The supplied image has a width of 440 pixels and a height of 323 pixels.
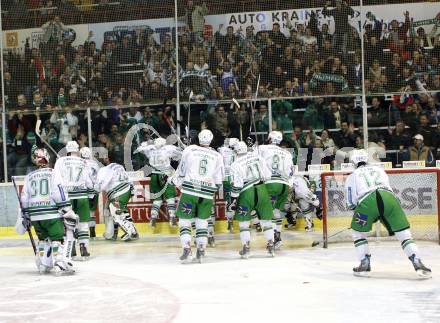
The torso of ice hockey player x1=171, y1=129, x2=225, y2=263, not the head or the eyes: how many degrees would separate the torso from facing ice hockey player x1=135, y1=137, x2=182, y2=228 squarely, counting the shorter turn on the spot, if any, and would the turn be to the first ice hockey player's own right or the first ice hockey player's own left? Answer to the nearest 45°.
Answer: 0° — they already face them

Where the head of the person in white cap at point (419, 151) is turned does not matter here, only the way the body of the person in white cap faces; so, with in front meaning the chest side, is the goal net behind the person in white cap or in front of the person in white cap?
in front

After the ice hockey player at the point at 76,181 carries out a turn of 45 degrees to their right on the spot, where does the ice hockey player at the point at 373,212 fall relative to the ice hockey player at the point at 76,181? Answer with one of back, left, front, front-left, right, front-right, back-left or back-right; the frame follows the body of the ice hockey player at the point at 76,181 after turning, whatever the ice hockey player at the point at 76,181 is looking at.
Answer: right

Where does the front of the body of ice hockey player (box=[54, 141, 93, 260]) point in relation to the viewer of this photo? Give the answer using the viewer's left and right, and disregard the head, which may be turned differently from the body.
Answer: facing away from the viewer

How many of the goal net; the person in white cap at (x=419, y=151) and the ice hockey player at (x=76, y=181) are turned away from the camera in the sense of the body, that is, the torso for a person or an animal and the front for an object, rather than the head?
1

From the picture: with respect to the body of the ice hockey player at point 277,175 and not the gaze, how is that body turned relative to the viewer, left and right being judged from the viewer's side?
facing away from the viewer

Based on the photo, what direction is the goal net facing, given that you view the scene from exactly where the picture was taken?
facing the viewer

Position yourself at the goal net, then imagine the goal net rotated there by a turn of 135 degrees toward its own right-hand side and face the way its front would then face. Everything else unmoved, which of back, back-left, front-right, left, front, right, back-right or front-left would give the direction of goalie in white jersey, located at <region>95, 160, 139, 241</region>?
front-left

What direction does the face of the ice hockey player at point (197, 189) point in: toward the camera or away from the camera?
away from the camera

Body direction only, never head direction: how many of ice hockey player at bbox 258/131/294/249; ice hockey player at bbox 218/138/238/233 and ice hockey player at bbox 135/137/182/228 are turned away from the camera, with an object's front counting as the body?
3

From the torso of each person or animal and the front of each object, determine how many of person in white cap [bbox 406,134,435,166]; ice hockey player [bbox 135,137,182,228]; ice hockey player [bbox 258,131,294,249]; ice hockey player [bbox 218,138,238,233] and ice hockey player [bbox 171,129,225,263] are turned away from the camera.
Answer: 4

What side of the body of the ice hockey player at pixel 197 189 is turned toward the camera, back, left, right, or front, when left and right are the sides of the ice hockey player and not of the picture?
back

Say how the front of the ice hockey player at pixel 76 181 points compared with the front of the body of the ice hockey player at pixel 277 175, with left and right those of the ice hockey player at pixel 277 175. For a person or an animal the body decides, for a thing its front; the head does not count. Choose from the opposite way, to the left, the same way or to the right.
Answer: the same way

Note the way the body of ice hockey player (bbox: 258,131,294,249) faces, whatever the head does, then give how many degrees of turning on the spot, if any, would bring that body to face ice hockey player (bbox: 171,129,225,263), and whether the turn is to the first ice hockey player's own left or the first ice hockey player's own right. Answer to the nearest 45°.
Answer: approximately 135° to the first ice hockey player's own left

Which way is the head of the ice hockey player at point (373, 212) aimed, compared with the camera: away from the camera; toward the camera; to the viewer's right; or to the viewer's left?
away from the camera

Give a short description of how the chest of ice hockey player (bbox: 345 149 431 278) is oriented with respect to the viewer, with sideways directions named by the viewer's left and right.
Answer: facing away from the viewer and to the left of the viewer

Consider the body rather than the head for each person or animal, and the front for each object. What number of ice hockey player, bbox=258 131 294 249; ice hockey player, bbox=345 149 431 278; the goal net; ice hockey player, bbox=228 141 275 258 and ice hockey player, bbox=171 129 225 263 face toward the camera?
1

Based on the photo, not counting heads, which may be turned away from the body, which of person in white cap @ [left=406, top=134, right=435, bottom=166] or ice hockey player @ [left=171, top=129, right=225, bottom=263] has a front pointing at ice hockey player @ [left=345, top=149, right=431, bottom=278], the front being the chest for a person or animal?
the person in white cap

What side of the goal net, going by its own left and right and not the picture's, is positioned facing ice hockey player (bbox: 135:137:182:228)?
right
